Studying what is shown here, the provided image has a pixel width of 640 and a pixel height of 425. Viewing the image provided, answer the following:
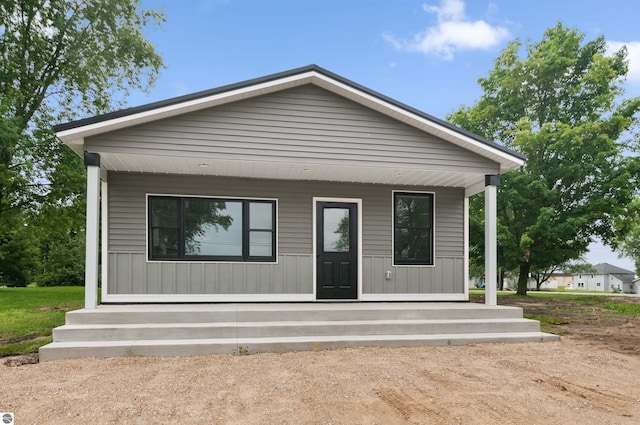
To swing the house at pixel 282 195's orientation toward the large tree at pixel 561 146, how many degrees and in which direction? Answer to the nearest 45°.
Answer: approximately 135° to its left

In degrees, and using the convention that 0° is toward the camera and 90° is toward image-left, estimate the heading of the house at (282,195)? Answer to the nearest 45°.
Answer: approximately 0°

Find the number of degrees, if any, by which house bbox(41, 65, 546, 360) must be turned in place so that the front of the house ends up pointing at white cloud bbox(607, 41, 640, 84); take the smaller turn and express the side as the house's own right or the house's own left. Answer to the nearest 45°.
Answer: approximately 135° to the house's own left
